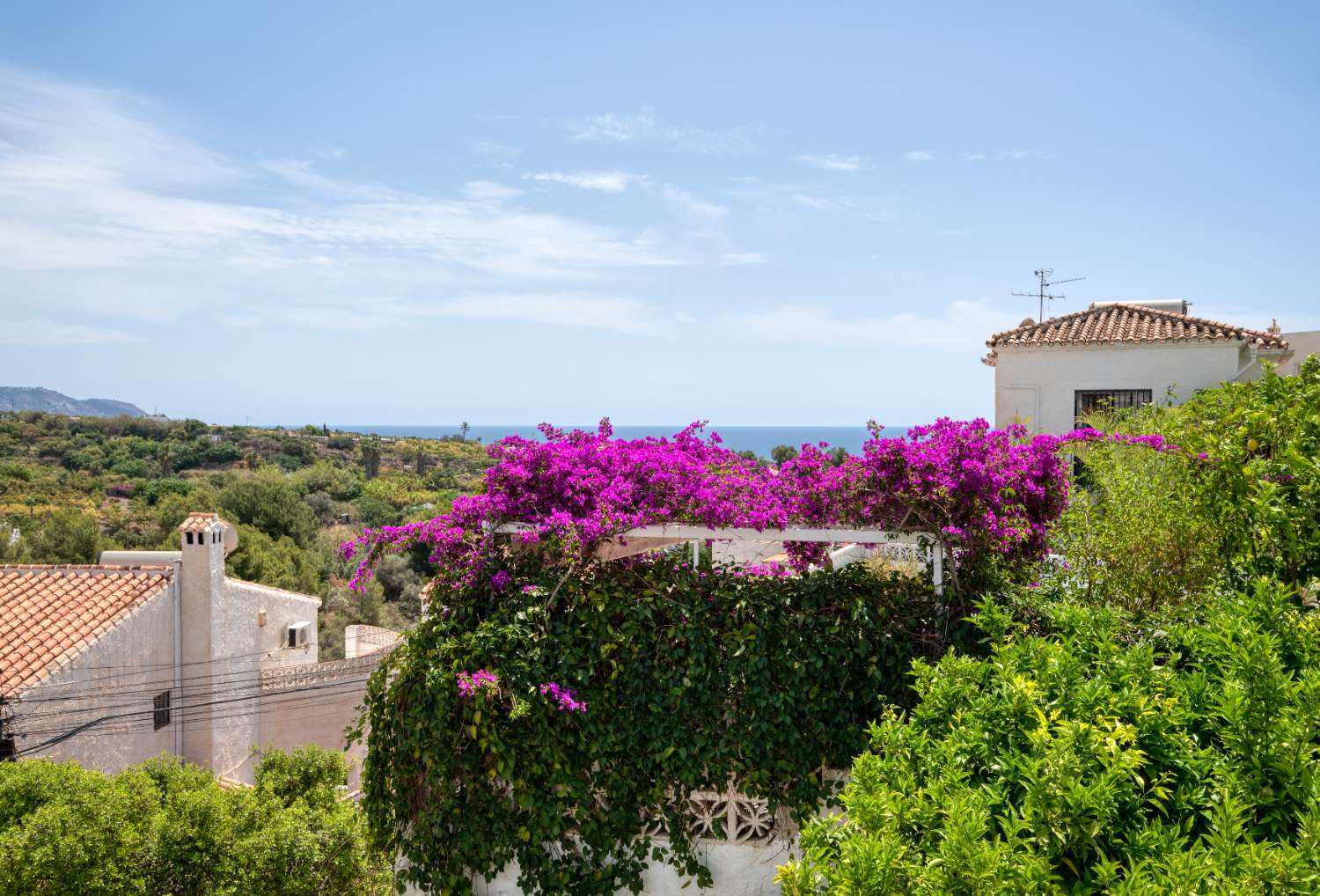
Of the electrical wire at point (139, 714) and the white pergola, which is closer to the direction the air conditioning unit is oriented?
the white pergola

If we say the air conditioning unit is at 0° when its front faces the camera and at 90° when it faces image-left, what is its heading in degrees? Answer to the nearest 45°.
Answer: approximately 315°

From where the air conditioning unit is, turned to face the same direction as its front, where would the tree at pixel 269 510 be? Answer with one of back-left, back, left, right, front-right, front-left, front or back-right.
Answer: back-left
